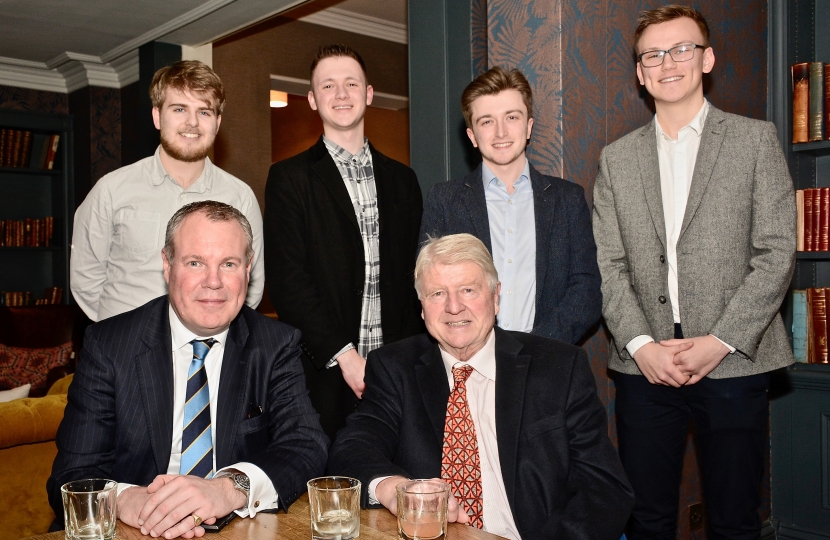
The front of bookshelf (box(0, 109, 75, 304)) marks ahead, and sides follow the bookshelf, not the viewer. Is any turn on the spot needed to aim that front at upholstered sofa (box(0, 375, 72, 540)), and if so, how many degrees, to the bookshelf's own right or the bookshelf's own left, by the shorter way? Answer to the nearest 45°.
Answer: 0° — it already faces it

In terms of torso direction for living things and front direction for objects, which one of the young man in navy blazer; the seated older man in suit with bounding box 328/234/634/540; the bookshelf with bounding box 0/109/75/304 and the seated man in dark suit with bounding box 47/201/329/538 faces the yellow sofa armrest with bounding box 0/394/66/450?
the bookshelf

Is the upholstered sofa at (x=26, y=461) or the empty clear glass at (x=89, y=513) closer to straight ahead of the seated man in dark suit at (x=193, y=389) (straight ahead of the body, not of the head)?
the empty clear glass

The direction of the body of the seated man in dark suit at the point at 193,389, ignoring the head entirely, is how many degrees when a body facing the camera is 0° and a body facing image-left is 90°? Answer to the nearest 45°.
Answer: approximately 0°

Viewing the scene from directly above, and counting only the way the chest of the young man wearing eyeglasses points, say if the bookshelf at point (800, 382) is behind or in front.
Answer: behind
